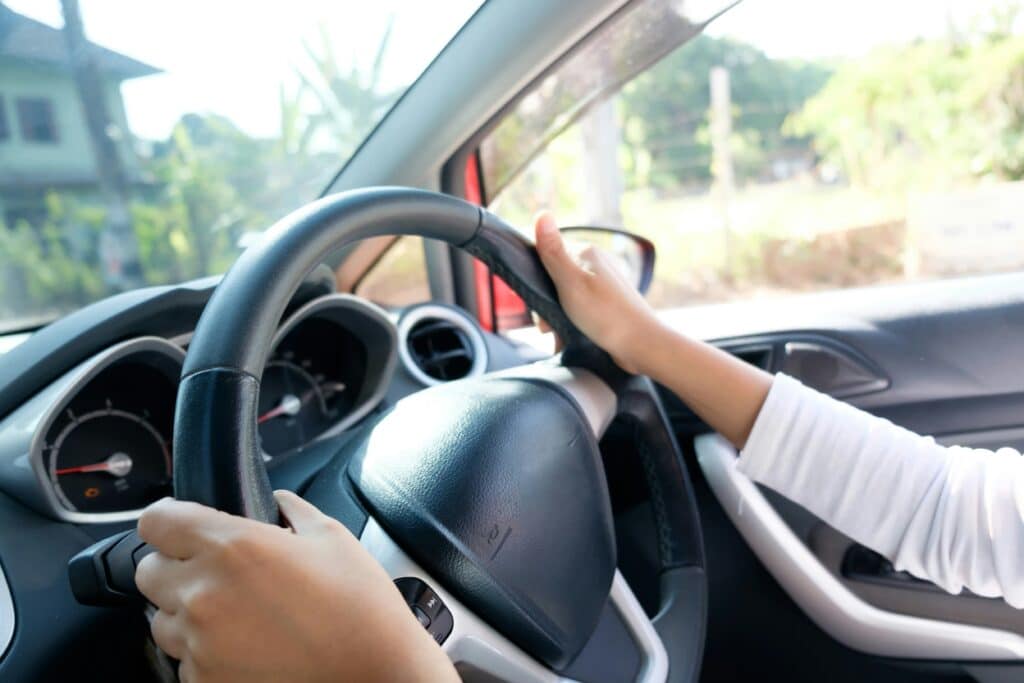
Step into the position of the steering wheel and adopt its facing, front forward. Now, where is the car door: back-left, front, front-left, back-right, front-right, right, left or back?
left

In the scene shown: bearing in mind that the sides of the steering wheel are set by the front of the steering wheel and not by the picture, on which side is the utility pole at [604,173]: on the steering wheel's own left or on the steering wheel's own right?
on the steering wheel's own left

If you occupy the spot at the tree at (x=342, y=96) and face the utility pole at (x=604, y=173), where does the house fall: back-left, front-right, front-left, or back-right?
back-left

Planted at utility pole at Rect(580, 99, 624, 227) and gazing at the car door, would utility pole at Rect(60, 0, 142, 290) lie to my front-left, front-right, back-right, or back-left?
front-right

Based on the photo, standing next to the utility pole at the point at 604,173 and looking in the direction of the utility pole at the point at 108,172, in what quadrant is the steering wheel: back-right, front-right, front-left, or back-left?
back-left

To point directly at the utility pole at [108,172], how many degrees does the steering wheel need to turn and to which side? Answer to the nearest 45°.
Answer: approximately 180°

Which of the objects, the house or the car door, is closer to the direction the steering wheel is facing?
the car door

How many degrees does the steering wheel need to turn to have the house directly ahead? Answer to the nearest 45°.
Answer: approximately 180°

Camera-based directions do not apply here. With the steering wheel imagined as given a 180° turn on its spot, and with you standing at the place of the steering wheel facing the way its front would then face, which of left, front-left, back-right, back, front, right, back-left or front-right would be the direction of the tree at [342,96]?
front-right

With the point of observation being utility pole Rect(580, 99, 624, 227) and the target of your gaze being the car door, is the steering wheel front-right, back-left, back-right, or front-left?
front-right

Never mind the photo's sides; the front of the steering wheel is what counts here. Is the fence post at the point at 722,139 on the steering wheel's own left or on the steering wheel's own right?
on the steering wheel's own left

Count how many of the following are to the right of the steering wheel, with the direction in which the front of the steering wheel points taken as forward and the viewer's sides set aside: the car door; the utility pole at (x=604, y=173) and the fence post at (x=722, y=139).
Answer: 0

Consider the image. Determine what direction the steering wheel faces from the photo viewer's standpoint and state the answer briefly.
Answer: facing the viewer and to the right of the viewer
